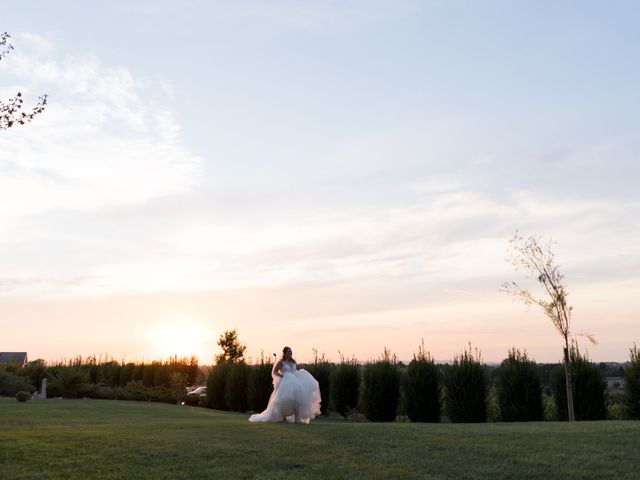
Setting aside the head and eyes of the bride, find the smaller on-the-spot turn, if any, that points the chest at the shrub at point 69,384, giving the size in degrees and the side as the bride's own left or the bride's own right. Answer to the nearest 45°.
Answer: approximately 180°

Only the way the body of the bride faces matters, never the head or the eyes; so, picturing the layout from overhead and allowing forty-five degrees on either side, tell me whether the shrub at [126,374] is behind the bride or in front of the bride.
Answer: behind

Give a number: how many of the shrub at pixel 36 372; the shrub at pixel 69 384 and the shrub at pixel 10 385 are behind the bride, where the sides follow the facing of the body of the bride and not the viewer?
3

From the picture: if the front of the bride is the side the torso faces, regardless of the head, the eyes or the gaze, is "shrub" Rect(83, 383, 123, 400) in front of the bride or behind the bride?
behind

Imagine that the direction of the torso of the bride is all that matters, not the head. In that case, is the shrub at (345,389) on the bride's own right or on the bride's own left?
on the bride's own left

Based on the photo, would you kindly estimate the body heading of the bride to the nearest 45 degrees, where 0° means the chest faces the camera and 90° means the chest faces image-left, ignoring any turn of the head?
approximately 315°

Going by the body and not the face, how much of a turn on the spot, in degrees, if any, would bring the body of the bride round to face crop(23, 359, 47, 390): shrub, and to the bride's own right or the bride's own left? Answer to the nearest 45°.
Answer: approximately 180°

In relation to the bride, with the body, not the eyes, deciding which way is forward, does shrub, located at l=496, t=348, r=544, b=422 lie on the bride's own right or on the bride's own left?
on the bride's own left

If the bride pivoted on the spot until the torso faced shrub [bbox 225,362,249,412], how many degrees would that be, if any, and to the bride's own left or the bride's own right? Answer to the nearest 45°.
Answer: approximately 135° to the bride's own left
